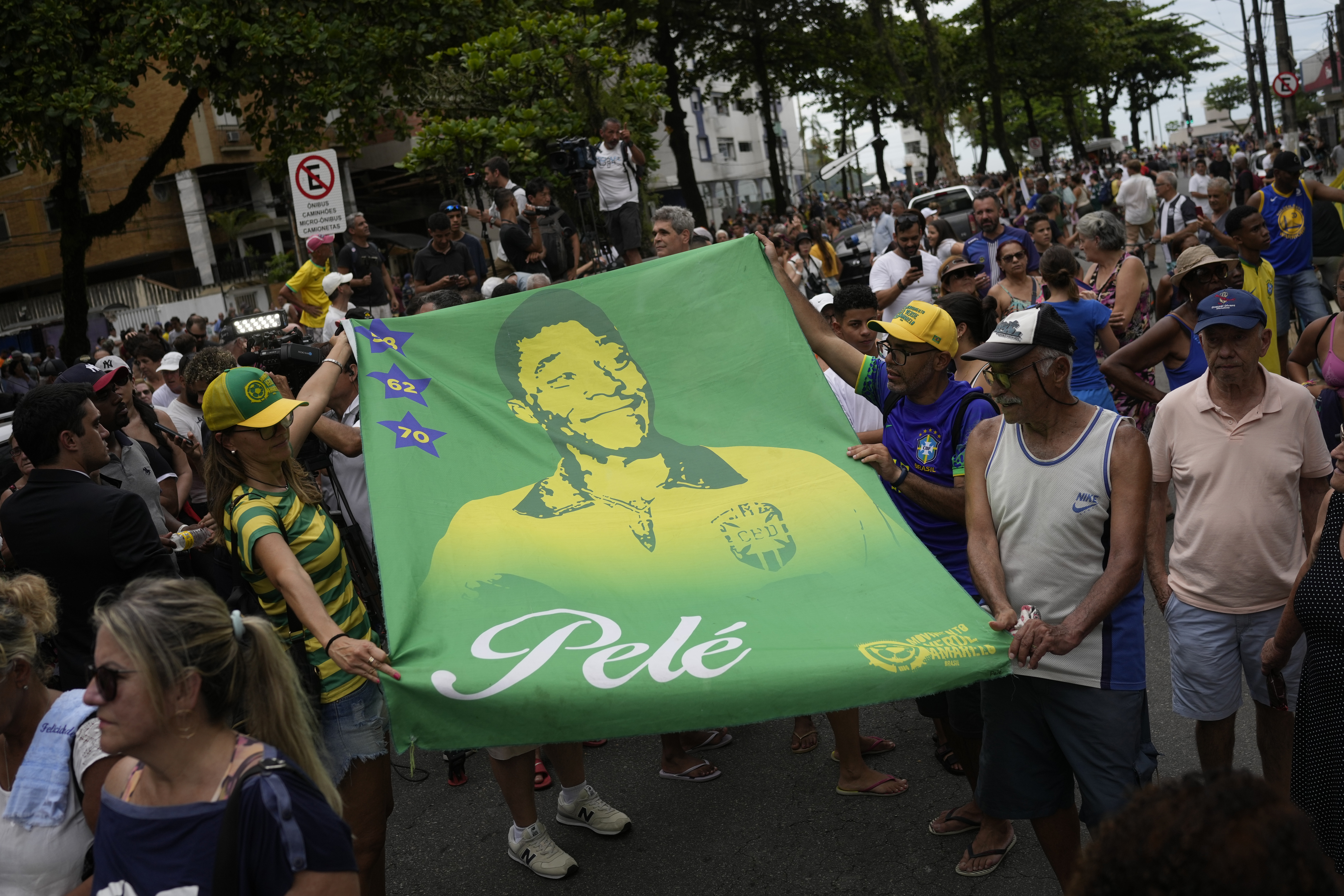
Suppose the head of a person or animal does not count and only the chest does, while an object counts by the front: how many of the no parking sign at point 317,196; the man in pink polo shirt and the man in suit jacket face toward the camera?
2

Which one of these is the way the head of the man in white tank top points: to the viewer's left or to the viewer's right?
to the viewer's left

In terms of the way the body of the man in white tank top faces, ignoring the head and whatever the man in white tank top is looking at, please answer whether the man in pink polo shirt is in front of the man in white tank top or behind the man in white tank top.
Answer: behind

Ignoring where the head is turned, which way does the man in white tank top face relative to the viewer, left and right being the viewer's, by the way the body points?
facing the viewer and to the left of the viewer

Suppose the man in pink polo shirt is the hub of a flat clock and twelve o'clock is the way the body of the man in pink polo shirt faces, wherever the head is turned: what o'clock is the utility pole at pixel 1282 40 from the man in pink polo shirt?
The utility pole is roughly at 6 o'clock from the man in pink polo shirt.

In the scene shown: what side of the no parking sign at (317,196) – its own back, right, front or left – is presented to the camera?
front

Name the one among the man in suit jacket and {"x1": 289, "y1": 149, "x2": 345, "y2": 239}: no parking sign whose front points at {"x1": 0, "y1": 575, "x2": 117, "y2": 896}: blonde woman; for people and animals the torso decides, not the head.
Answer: the no parking sign

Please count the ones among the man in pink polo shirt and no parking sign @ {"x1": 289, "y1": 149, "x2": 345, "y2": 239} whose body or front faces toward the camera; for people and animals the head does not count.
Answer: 2

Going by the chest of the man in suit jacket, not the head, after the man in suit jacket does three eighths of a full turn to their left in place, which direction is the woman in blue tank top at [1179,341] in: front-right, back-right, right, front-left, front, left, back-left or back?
back

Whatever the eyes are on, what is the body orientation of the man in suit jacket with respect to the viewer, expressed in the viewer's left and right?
facing away from the viewer and to the right of the viewer

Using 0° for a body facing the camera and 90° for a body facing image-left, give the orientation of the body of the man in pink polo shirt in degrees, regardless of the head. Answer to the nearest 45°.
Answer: approximately 0°

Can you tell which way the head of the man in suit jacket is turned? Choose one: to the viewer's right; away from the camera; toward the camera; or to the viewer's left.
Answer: to the viewer's right
